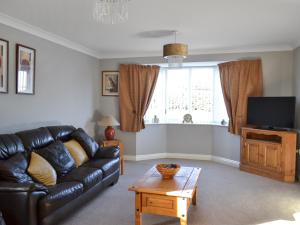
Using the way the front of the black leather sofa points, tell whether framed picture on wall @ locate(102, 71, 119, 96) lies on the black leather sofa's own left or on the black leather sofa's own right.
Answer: on the black leather sofa's own left

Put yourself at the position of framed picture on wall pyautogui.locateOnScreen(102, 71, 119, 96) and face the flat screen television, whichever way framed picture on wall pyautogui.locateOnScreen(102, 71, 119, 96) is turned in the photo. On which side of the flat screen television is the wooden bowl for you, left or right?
right

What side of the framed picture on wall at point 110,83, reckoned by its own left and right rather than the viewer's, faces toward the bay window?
left

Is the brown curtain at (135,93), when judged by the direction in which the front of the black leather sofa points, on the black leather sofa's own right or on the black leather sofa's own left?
on the black leather sofa's own left

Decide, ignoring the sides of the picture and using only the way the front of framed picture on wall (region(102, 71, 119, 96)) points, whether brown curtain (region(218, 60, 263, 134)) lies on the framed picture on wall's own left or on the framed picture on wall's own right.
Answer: on the framed picture on wall's own left

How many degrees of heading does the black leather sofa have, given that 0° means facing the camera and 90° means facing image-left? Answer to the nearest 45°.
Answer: approximately 315°

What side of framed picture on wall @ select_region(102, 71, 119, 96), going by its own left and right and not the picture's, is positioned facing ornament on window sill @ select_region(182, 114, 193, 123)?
left

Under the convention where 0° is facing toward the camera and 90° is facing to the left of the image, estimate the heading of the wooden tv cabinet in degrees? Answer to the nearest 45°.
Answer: approximately 45°

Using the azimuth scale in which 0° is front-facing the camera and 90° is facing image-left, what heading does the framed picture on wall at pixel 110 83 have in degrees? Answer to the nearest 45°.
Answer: approximately 0°
